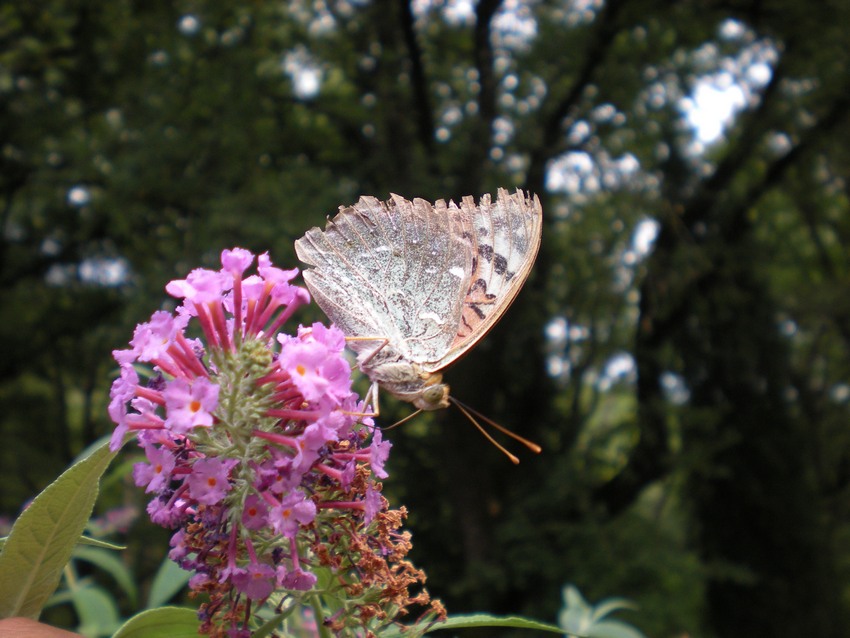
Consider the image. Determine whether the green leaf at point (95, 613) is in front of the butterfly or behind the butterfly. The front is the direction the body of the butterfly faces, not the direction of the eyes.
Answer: behind

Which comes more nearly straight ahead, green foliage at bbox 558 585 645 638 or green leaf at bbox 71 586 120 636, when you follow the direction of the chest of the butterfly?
the green foliage

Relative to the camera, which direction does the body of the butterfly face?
to the viewer's right

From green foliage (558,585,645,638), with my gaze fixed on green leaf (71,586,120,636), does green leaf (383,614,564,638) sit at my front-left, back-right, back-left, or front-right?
front-left

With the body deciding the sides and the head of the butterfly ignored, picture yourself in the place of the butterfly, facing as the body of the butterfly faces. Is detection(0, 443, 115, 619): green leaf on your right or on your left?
on your right
